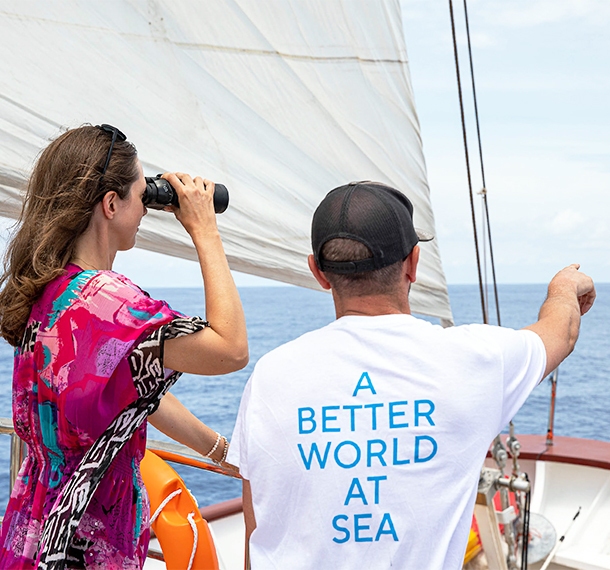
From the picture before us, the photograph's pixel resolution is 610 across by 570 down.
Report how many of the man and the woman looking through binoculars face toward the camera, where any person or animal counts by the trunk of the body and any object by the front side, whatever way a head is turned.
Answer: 0

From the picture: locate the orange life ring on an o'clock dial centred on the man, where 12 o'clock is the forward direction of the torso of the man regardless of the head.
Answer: The orange life ring is roughly at 11 o'clock from the man.

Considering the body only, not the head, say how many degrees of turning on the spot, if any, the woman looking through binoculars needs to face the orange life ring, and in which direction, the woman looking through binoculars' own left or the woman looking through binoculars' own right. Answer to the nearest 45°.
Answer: approximately 45° to the woman looking through binoculars' own left

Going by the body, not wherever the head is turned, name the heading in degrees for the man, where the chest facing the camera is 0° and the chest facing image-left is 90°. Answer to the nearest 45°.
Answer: approximately 180°

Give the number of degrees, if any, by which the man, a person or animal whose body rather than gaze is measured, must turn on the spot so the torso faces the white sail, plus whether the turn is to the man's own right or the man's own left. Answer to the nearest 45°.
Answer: approximately 45° to the man's own left
